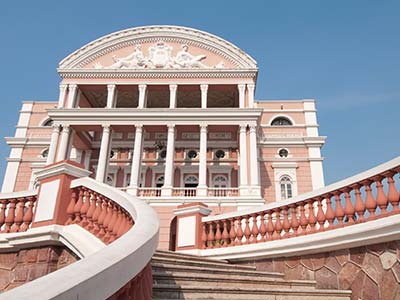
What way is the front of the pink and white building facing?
toward the camera

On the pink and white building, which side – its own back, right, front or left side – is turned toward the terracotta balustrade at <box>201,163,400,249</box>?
front

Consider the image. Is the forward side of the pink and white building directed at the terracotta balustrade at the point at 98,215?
yes
